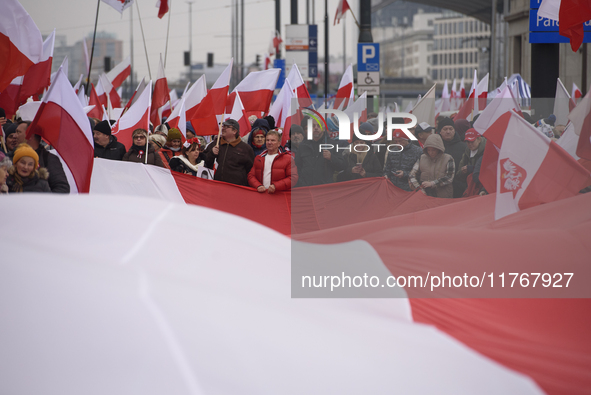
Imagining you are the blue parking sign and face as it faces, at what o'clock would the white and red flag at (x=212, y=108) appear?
The white and red flag is roughly at 1 o'clock from the blue parking sign.

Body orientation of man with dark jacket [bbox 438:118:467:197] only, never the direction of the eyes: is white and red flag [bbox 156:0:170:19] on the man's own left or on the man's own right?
on the man's own right

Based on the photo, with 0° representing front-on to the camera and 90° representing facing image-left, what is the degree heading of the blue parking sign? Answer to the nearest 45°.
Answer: approximately 0°

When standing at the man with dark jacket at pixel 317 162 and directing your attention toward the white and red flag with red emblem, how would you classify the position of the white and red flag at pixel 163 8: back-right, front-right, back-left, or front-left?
back-left

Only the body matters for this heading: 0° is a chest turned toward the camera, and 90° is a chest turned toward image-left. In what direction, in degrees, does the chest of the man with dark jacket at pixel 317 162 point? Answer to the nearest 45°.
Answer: approximately 0°

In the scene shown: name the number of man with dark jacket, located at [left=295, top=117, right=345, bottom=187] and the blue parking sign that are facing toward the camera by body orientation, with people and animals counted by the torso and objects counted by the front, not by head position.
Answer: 2

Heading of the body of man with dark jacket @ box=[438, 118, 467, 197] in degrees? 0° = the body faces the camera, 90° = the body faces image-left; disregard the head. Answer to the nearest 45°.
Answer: approximately 45°
